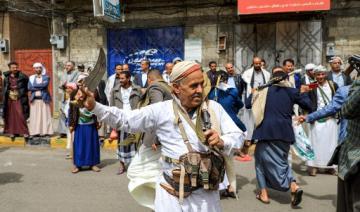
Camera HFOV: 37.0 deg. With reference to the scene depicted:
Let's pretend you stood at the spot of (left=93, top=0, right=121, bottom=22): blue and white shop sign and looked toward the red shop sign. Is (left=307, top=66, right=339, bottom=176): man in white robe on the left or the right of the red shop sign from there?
right

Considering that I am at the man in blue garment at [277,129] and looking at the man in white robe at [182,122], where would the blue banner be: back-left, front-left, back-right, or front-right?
back-right

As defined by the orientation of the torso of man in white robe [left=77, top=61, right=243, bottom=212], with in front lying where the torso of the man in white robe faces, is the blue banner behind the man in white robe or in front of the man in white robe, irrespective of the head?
behind

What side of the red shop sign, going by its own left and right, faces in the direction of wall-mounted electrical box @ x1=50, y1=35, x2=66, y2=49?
right

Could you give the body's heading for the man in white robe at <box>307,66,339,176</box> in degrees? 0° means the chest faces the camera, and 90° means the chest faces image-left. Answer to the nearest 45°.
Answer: approximately 0°

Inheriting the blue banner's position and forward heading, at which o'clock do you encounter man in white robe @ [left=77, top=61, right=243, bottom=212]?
The man in white robe is roughly at 12 o'clock from the blue banner.

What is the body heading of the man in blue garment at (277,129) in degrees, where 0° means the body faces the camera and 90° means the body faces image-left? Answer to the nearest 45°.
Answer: approximately 180°

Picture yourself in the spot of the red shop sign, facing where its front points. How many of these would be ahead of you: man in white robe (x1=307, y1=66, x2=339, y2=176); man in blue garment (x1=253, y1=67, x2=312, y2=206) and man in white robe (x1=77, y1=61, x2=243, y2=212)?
3

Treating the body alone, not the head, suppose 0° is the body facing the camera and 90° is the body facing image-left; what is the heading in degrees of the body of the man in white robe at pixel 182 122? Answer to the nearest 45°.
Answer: approximately 315°

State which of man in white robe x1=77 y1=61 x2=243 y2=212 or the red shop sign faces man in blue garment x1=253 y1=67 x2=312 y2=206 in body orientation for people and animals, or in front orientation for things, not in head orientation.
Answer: the red shop sign
